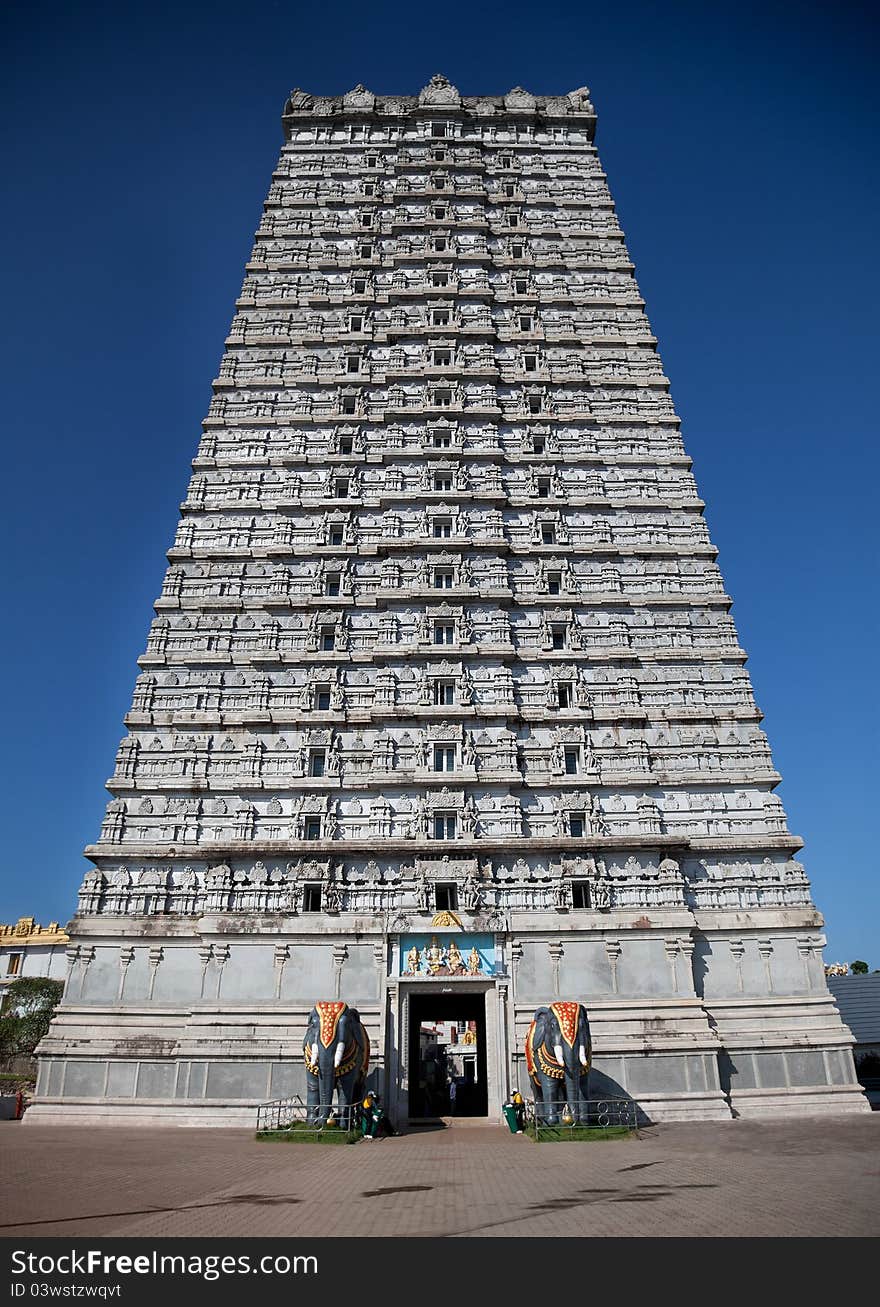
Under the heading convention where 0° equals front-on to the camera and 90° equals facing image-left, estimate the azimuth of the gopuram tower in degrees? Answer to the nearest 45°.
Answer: approximately 0°
